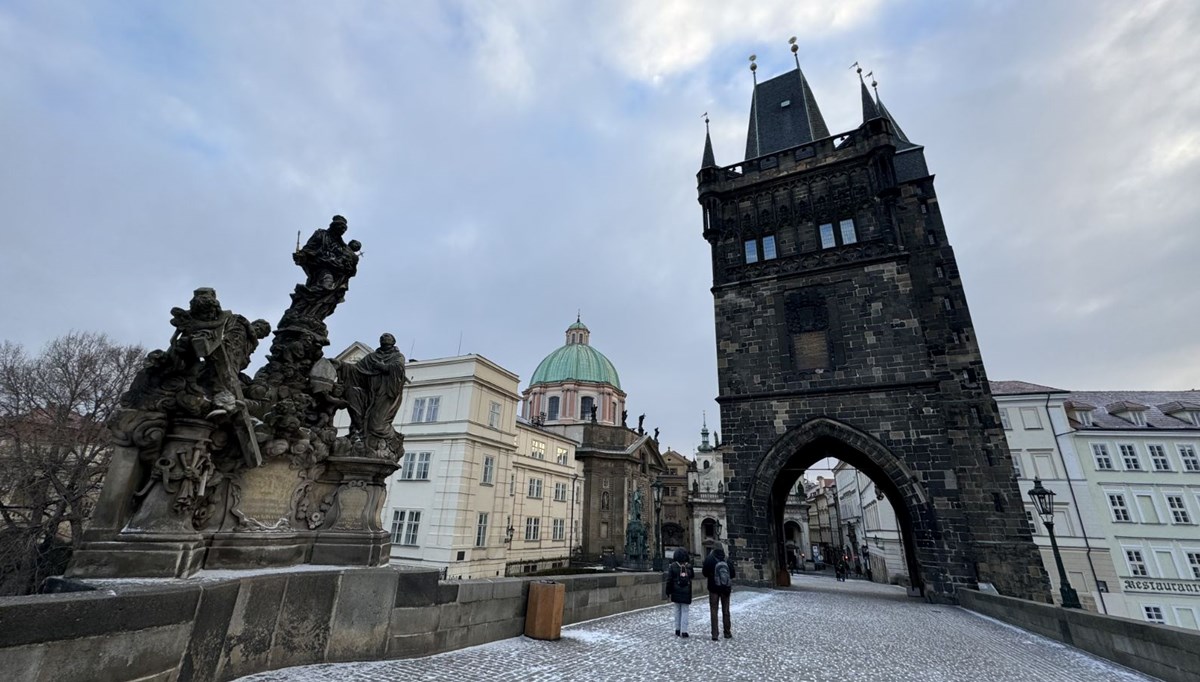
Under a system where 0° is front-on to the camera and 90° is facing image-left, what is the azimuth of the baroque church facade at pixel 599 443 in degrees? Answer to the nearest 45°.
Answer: approximately 315°

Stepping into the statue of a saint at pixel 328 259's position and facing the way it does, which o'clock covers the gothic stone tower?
The gothic stone tower is roughly at 10 o'clock from the statue of a saint.

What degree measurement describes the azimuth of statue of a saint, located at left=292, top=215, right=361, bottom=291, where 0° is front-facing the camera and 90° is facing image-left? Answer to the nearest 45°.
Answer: approximately 315°

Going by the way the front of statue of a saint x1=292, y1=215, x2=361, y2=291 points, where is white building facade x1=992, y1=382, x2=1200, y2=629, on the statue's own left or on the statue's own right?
on the statue's own left

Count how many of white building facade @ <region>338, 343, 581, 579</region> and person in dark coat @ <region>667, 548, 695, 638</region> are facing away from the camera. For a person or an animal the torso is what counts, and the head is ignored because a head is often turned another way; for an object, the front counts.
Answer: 1

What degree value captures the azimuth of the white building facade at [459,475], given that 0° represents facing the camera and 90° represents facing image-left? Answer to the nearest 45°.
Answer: approximately 315°

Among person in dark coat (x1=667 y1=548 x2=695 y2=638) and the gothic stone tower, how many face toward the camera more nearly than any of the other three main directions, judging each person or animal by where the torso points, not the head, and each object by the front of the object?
1

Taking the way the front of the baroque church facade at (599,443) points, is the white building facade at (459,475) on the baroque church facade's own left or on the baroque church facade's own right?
on the baroque church facade's own right

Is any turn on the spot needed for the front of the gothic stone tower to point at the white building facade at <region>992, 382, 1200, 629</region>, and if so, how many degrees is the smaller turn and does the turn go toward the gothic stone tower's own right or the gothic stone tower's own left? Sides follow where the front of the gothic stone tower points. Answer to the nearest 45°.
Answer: approximately 135° to the gothic stone tower's own left

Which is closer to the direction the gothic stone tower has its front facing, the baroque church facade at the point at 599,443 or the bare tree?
the bare tree
